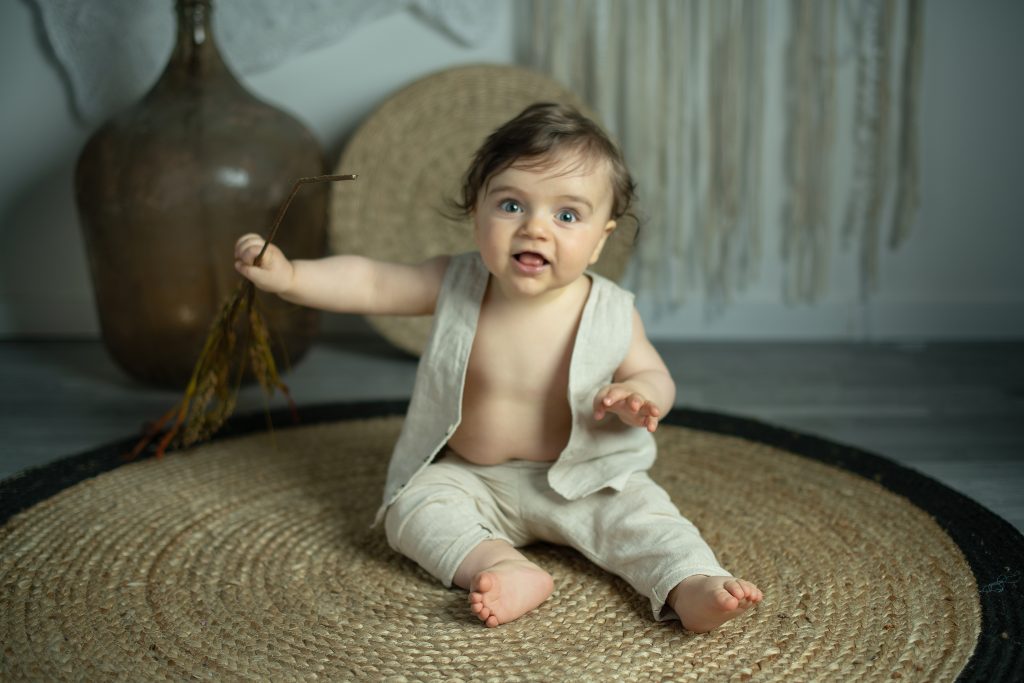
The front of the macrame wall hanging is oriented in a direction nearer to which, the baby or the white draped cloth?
the baby

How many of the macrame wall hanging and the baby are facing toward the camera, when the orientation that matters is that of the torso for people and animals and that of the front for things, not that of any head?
2

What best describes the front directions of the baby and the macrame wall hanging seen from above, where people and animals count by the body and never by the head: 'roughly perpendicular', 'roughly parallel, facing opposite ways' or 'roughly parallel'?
roughly parallel

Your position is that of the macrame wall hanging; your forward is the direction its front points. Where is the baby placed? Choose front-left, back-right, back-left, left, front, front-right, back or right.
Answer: front

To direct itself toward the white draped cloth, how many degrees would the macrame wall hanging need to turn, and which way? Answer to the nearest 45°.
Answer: approximately 90° to its right

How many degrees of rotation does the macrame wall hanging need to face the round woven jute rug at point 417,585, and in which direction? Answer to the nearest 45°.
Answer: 0° — it already faces it

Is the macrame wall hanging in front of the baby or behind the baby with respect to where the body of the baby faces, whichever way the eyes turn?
behind

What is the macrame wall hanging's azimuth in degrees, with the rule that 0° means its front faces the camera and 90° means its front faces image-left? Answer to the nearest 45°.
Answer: approximately 0°

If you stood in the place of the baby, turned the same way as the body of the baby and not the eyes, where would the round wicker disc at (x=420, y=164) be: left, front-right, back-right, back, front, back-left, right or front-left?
back

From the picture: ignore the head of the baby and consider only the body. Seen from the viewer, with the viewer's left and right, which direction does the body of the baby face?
facing the viewer

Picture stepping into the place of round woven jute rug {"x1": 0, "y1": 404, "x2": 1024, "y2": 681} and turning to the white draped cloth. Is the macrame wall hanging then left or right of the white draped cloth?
right

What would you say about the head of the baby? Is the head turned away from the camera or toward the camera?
toward the camera
